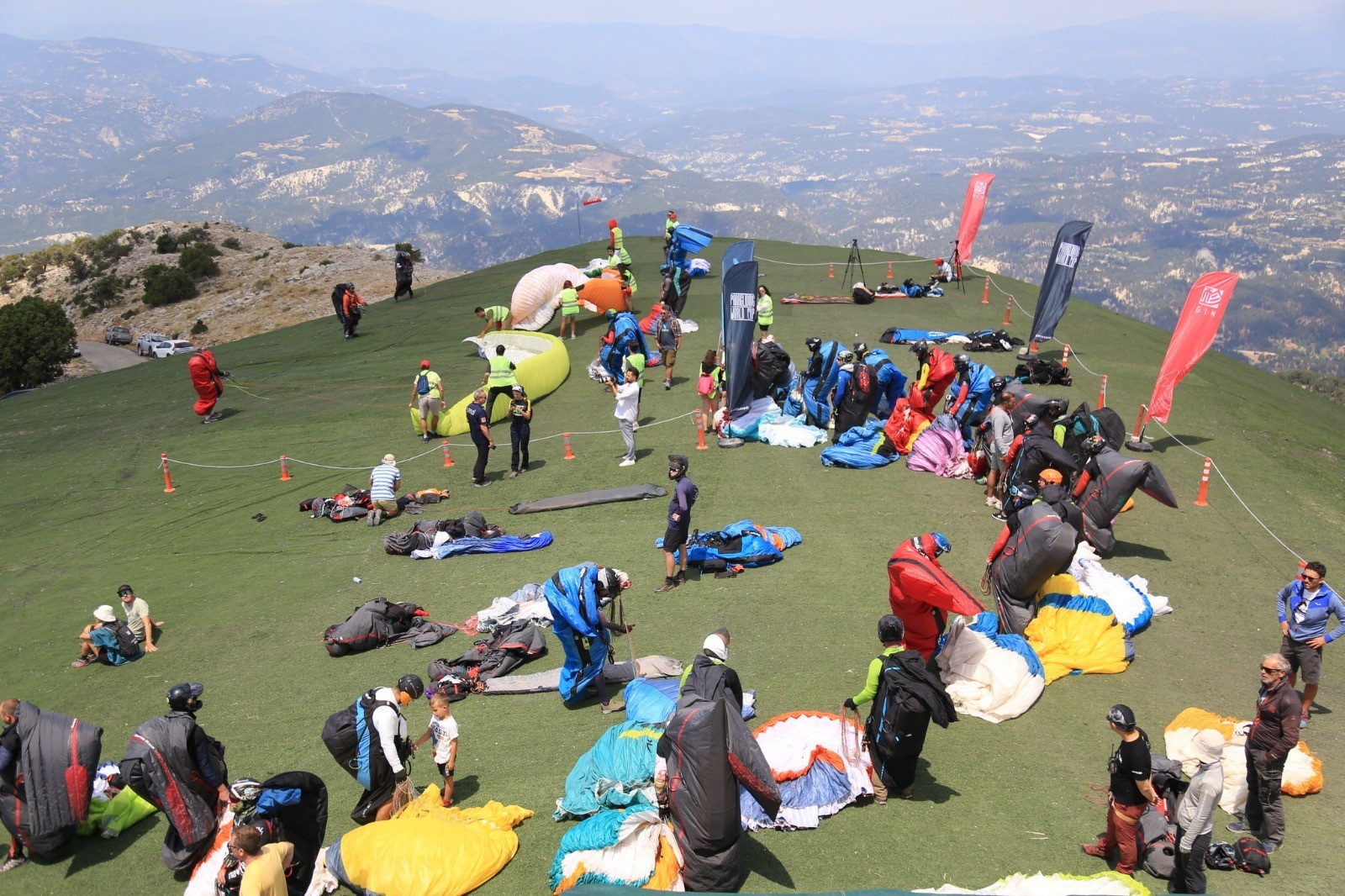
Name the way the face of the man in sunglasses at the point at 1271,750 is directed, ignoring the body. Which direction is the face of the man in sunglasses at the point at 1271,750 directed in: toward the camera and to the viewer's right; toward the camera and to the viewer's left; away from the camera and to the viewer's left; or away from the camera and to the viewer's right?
toward the camera and to the viewer's left

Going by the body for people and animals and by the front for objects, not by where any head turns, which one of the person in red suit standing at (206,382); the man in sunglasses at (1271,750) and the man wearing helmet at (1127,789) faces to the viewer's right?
the person in red suit standing

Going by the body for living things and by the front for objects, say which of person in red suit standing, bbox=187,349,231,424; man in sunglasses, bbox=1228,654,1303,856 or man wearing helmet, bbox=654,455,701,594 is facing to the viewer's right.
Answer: the person in red suit standing

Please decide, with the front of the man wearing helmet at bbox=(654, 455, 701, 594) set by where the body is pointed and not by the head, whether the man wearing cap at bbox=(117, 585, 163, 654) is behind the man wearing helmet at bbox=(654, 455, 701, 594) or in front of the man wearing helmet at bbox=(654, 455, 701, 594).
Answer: in front

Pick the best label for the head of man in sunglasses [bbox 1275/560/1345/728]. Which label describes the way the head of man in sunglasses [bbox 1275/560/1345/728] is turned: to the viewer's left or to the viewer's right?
to the viewer's left

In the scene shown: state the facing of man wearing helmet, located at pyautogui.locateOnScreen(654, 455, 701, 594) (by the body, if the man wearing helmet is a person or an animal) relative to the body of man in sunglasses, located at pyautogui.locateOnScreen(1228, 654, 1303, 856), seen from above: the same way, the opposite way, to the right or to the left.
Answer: the same way
